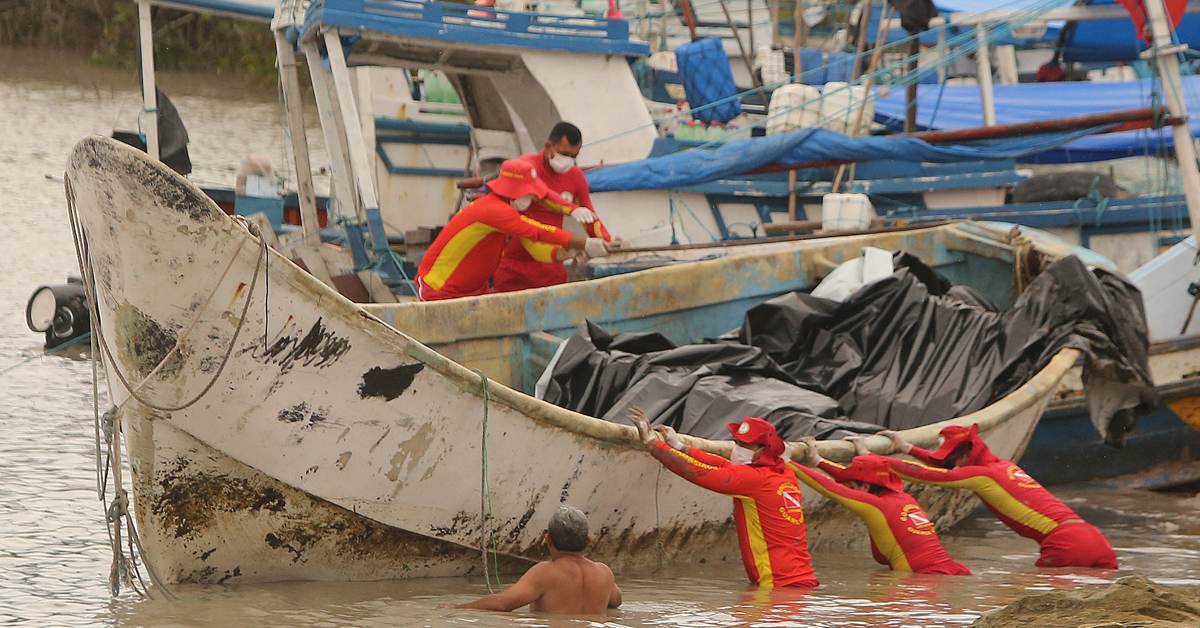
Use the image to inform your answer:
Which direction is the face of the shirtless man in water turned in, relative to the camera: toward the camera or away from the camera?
away from the camera

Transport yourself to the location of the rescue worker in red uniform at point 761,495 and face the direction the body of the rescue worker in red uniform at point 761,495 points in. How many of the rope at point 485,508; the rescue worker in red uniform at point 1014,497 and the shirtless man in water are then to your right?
1

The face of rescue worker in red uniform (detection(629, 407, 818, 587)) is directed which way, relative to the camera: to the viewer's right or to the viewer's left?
to the viewer's left

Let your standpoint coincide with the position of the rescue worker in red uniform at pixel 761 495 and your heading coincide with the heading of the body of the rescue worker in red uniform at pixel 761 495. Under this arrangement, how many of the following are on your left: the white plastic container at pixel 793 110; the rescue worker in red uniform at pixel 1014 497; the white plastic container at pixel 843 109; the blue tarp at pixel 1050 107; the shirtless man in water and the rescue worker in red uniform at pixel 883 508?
1

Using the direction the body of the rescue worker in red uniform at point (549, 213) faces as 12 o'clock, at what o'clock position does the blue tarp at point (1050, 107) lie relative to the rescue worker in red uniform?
The blue tarp is roughly at 9 o'clock from the rescue worker in red uniform.

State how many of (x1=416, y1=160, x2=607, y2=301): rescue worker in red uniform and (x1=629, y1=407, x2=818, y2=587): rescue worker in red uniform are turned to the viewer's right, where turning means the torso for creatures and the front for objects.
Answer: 1

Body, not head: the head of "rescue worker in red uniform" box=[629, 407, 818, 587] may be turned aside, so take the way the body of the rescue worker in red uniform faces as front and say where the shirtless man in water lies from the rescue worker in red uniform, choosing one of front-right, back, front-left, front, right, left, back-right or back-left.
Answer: left

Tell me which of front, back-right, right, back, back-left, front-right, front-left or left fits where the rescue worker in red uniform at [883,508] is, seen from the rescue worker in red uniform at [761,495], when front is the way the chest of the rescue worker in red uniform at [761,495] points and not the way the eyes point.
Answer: right

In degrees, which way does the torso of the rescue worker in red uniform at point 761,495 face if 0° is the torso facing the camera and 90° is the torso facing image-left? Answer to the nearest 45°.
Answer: approximately 135°

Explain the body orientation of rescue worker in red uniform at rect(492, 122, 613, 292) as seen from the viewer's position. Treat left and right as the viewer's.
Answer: facing the viewer and to the right of the viewer

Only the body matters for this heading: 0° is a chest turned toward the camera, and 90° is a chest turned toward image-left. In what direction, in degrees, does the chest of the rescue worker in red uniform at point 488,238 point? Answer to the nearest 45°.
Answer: approximately 270°

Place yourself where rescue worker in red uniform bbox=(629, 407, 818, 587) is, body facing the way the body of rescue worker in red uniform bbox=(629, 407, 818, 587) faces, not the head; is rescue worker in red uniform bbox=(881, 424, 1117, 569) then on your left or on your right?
on your right

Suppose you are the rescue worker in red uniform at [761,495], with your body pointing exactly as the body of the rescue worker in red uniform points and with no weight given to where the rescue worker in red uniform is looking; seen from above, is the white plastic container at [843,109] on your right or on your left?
on your right

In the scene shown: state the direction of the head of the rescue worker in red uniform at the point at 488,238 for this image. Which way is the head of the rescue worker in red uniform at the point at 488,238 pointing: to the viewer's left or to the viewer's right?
to the viewer's right

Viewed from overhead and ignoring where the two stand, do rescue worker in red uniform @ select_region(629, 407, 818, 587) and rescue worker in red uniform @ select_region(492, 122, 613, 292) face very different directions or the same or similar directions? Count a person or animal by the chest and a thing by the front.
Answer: very different directions

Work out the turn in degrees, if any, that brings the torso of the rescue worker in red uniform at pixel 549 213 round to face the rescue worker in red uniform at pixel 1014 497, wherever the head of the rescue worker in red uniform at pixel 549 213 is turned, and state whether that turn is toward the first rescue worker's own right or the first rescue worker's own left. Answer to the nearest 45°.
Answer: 0° — they already face them

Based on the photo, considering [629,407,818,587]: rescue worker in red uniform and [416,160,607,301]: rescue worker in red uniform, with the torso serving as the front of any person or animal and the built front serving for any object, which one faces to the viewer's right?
[416,160,607,301]: rescue worker in red uniform

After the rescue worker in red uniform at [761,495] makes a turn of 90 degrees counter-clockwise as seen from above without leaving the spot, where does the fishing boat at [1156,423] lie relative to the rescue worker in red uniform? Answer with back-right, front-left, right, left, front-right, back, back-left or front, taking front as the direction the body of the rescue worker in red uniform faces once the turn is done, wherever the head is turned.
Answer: back

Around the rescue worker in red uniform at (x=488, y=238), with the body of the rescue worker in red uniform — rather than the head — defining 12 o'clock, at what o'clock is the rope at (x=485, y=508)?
The rope is roughly at 3 o'clock from the rescue worker in red uniform.

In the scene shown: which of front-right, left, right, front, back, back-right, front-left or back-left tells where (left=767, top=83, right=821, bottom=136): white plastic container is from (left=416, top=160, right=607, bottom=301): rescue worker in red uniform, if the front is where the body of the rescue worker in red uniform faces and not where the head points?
front-left
